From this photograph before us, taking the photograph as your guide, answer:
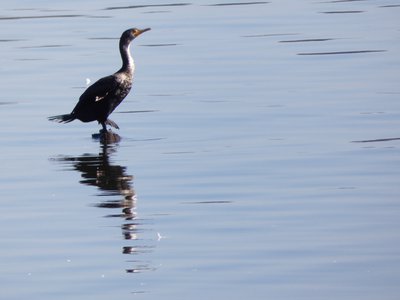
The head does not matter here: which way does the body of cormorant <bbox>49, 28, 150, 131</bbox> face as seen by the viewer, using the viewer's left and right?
facing to the right of the viewer
